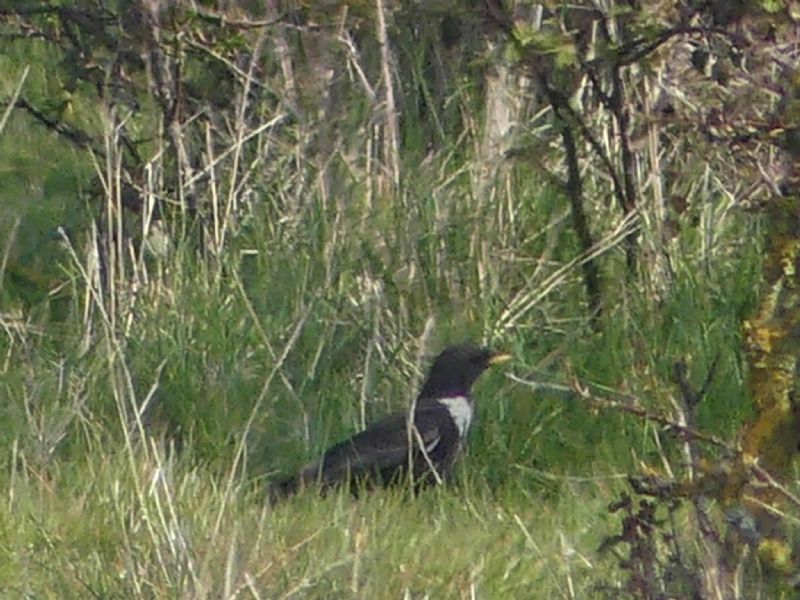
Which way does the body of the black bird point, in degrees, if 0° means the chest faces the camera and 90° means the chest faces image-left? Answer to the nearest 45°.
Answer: approximately 270°
